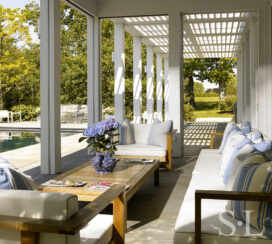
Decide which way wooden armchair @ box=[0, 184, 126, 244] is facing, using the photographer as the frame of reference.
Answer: facing away from the viewer and to the right of the viewer

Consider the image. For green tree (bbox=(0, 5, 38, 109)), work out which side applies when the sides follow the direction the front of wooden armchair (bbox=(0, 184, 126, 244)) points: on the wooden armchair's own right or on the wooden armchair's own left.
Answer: on the wooden armchair's own left

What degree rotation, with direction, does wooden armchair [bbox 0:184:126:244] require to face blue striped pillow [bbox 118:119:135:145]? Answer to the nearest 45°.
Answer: approximately 45° to its left

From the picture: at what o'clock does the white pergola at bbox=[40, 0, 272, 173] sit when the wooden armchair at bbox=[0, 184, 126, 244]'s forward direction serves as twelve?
The white pergola is roughly at 11 o'clock from the wooden armchair.

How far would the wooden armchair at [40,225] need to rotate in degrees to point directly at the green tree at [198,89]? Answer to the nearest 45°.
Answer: approximately 45° to its left

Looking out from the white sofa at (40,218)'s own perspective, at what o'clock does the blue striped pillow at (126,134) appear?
The blue striped pillow is roughly at 11 o'clock from the white sofa.
